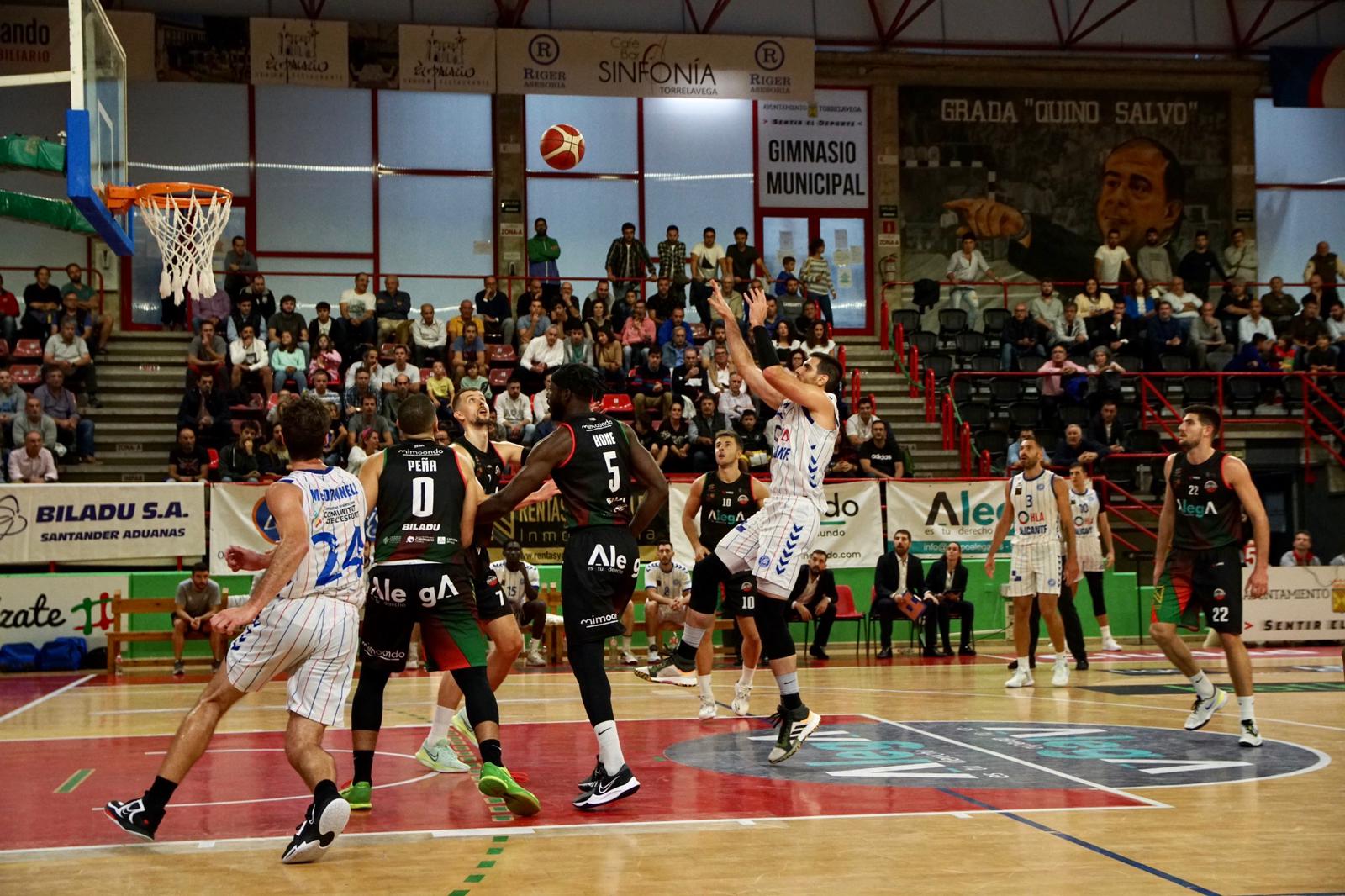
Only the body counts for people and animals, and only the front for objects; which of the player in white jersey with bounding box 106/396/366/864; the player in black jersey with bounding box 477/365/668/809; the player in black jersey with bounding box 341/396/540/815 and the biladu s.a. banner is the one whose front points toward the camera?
the biladu s.a. banner

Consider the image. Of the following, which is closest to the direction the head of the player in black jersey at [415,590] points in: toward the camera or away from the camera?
away from the camera

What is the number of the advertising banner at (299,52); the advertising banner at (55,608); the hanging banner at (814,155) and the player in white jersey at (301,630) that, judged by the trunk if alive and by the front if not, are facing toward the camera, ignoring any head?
3

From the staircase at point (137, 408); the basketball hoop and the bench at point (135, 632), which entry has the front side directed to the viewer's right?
the basketball hoop

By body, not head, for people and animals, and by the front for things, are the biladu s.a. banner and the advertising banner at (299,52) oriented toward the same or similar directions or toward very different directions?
same or similar directions

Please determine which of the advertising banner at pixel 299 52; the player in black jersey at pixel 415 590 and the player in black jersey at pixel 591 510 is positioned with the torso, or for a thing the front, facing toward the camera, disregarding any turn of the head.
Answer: the advertising banner

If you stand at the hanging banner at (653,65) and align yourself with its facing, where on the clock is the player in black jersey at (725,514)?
The player in black jersey is roughly at 12 o'clock from the hanging banner.

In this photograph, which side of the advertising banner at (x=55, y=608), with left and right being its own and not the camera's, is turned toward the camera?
front

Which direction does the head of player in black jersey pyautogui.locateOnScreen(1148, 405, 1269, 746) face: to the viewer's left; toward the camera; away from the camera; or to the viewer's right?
to the viewer's left

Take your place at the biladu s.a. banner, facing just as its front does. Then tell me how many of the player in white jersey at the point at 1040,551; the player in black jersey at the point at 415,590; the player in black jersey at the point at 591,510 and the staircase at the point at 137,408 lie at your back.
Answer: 1

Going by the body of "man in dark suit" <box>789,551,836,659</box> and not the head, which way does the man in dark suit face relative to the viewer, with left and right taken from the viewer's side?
facing the viewer

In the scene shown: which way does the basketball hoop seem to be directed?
to the viewer's right

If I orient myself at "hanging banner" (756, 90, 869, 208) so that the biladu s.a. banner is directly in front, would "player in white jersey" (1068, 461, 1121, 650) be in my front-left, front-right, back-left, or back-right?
front-left

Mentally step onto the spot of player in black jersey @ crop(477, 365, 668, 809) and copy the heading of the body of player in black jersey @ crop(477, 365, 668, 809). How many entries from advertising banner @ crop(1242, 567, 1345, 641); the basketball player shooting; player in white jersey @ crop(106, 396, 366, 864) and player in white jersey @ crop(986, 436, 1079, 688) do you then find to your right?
3

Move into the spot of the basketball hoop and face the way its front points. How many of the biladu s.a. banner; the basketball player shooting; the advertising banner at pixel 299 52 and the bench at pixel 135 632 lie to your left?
3

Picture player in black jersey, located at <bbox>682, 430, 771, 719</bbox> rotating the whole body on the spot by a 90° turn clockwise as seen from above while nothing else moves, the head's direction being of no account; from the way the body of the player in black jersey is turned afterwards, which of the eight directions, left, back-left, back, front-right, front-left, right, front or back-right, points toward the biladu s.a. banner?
front-right

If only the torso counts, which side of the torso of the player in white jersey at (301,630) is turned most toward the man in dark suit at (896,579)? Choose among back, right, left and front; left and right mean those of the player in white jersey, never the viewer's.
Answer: right
